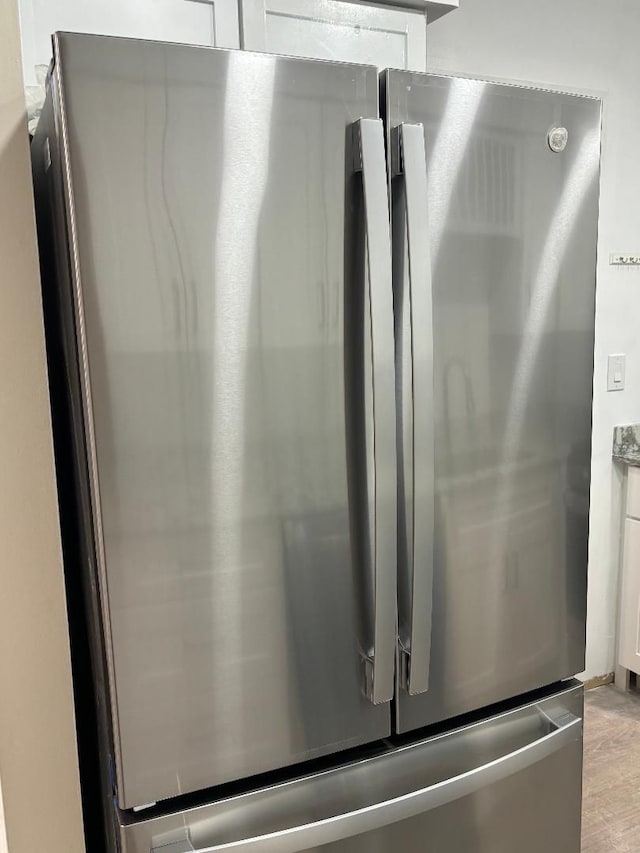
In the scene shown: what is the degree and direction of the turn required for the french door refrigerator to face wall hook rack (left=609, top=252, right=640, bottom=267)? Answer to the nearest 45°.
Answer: approximately 90° to its left

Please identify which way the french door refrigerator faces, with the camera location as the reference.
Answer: facing the viewer and to the right of the viewer

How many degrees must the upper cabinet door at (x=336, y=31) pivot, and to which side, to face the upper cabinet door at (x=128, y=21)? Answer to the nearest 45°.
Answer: approximately 90° to its right

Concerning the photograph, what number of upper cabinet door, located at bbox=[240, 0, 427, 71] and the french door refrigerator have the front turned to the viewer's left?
0
